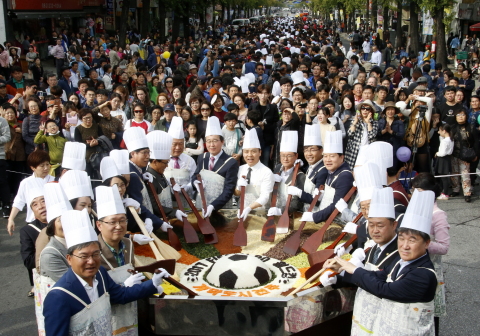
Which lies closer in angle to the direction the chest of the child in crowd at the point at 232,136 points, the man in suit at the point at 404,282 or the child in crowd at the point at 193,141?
the man in suit

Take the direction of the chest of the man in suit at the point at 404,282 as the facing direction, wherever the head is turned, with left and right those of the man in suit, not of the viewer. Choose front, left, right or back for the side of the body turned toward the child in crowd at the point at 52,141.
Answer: right

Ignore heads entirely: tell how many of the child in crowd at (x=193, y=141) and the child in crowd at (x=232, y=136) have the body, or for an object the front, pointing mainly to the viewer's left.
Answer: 0

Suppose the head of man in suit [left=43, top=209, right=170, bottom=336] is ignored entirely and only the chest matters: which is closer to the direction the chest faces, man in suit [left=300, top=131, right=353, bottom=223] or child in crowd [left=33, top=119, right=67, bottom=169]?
the man in suit

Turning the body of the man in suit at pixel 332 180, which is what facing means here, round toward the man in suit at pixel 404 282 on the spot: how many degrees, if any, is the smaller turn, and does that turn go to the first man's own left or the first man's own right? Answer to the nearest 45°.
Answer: approximately 45° to the first man's own left

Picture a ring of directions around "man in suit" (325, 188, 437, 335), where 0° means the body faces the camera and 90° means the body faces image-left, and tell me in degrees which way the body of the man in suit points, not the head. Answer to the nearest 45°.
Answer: approximately 45°

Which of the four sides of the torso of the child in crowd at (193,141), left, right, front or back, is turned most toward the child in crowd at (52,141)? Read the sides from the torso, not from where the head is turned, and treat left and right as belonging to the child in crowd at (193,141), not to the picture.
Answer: right

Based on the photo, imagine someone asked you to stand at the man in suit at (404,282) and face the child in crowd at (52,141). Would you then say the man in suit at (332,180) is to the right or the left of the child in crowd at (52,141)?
right

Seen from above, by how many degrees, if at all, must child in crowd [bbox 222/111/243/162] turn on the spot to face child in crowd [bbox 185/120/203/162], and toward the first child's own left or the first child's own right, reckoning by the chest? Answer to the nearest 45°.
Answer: approximately 90° to the first child's own right

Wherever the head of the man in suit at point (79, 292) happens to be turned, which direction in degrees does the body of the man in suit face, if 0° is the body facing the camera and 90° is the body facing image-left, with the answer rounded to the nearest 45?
approximately 315°

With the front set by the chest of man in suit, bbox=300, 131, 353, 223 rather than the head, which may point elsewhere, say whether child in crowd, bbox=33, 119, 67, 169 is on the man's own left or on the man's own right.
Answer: on the man's own right
